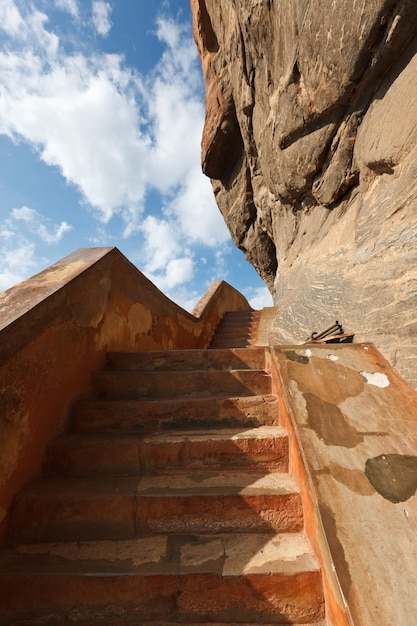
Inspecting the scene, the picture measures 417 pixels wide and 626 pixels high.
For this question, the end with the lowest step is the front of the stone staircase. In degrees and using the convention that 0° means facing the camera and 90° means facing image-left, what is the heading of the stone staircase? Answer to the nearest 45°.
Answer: approximately 0°
